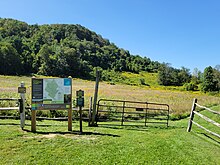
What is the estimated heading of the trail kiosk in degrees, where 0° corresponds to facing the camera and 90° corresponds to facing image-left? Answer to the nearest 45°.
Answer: approximately 0°
